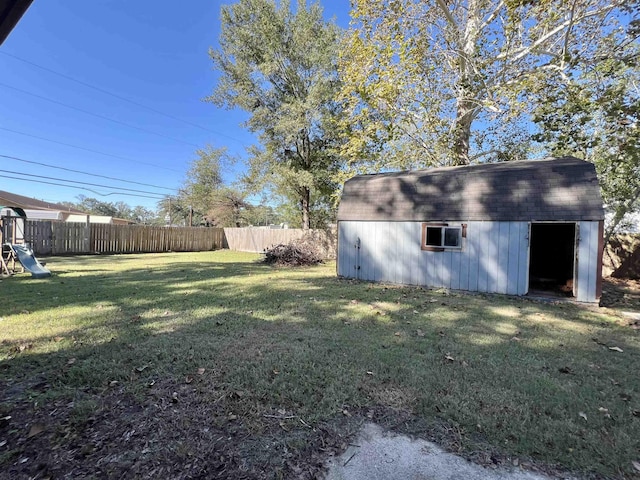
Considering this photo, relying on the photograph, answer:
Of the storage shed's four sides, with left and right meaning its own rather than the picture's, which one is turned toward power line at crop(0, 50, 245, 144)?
right

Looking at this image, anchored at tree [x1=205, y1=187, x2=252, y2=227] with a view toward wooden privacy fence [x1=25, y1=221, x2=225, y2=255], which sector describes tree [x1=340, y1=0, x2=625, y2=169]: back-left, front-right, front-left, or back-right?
front-left

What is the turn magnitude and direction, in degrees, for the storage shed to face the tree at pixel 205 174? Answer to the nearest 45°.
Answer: approximately 135° to its right

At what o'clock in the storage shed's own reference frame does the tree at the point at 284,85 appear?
The tree is roughly at 4 o'clock from the storage shed.

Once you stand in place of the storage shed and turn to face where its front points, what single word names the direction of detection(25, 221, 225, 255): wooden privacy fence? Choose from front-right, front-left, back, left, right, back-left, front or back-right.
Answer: right

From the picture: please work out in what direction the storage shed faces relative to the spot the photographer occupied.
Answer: facing the viewer

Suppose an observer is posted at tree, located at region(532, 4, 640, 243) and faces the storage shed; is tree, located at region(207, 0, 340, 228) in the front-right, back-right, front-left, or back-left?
front-right

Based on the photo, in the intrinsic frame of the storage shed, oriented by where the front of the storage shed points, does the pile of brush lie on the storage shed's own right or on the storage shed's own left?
on the storage shed's own right

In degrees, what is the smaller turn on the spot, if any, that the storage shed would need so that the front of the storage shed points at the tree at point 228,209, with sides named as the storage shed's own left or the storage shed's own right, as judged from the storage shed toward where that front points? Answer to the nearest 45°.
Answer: approximately 135° to the storage shed's own right
